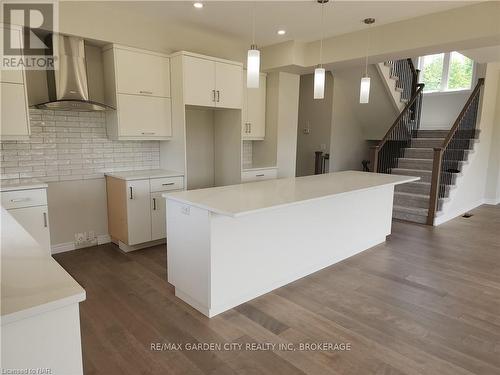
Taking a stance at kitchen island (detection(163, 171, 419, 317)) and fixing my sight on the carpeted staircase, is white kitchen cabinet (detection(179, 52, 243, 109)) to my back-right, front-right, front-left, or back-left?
front-left

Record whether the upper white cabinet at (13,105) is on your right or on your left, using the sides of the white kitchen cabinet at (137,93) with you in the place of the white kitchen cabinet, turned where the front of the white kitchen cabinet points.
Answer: on your right

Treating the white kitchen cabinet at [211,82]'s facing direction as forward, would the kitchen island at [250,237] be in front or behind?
in front

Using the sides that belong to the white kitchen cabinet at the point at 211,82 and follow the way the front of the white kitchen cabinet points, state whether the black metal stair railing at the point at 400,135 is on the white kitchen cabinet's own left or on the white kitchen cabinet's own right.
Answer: on the white kitchen cabinet's own left

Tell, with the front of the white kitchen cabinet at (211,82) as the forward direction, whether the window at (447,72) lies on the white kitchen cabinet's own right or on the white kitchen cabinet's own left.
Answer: on the white kitchen cabinet's own left

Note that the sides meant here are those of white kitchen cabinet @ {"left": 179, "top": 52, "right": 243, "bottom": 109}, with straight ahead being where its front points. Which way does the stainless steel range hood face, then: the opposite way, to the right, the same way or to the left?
the same way

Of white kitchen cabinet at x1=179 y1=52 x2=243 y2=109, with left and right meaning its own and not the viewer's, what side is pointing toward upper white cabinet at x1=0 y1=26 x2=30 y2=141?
right

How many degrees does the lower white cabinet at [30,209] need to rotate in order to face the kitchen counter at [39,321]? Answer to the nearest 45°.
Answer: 0° — it already faces it

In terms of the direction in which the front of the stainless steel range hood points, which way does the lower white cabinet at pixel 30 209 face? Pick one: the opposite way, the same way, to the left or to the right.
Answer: the same way

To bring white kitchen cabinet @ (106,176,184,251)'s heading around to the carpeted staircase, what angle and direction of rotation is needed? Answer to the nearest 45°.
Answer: approximately 45° to its left

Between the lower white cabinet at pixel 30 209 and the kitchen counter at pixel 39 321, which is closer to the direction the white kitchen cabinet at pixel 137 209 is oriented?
the kitchen counter

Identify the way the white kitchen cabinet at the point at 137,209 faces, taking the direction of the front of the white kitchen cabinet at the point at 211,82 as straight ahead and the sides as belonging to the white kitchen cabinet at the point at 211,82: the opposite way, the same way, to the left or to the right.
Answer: the same way

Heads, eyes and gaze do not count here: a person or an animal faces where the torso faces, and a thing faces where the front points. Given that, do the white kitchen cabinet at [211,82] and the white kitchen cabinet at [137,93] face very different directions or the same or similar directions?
same or similar directions

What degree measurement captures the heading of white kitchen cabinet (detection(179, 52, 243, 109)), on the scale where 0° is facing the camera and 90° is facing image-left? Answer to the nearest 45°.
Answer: approximately 315°

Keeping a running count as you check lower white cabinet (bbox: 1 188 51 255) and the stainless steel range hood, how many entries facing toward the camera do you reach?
2

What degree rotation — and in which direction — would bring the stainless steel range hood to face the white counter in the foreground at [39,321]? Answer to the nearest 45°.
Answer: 0° — it already faces it

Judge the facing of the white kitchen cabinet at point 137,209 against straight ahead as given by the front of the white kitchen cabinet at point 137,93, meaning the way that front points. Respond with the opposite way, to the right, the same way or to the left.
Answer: the same way

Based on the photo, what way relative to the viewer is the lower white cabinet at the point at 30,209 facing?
toward the camera

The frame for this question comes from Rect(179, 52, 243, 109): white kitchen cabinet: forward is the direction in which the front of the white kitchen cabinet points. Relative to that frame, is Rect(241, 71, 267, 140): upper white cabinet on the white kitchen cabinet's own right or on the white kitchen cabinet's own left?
on the white kitchen cabinet's own left

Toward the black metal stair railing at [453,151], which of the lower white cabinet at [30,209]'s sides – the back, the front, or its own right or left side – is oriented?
left

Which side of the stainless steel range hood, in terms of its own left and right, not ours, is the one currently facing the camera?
front
